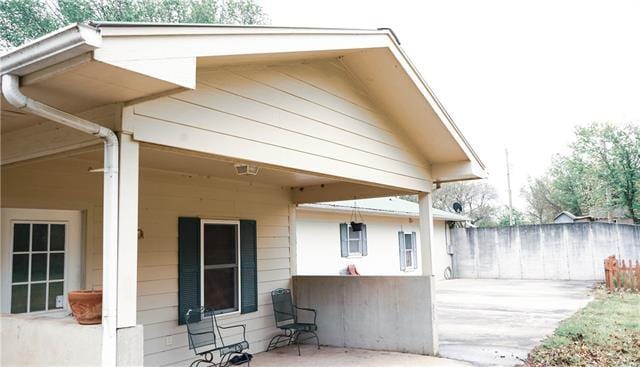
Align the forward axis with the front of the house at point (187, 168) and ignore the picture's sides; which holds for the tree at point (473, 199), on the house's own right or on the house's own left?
on the house's own left

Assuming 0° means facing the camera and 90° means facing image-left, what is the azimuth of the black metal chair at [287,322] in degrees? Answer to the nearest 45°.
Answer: approximately 315°

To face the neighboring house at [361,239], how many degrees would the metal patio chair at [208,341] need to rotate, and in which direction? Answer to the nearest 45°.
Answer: approximately 90° to its left

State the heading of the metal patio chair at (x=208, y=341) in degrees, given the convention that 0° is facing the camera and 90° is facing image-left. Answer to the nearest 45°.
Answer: approximately 315°

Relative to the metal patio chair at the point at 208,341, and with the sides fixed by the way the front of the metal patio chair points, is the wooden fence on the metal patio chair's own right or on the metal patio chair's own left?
on the metal patio chair's own left

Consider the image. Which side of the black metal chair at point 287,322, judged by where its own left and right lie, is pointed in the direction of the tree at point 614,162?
left

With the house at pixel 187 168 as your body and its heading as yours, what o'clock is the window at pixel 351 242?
The window is roughly at 8 o'clock from the house.

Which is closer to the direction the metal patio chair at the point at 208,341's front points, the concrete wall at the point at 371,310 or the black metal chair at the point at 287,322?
the concrete wall
